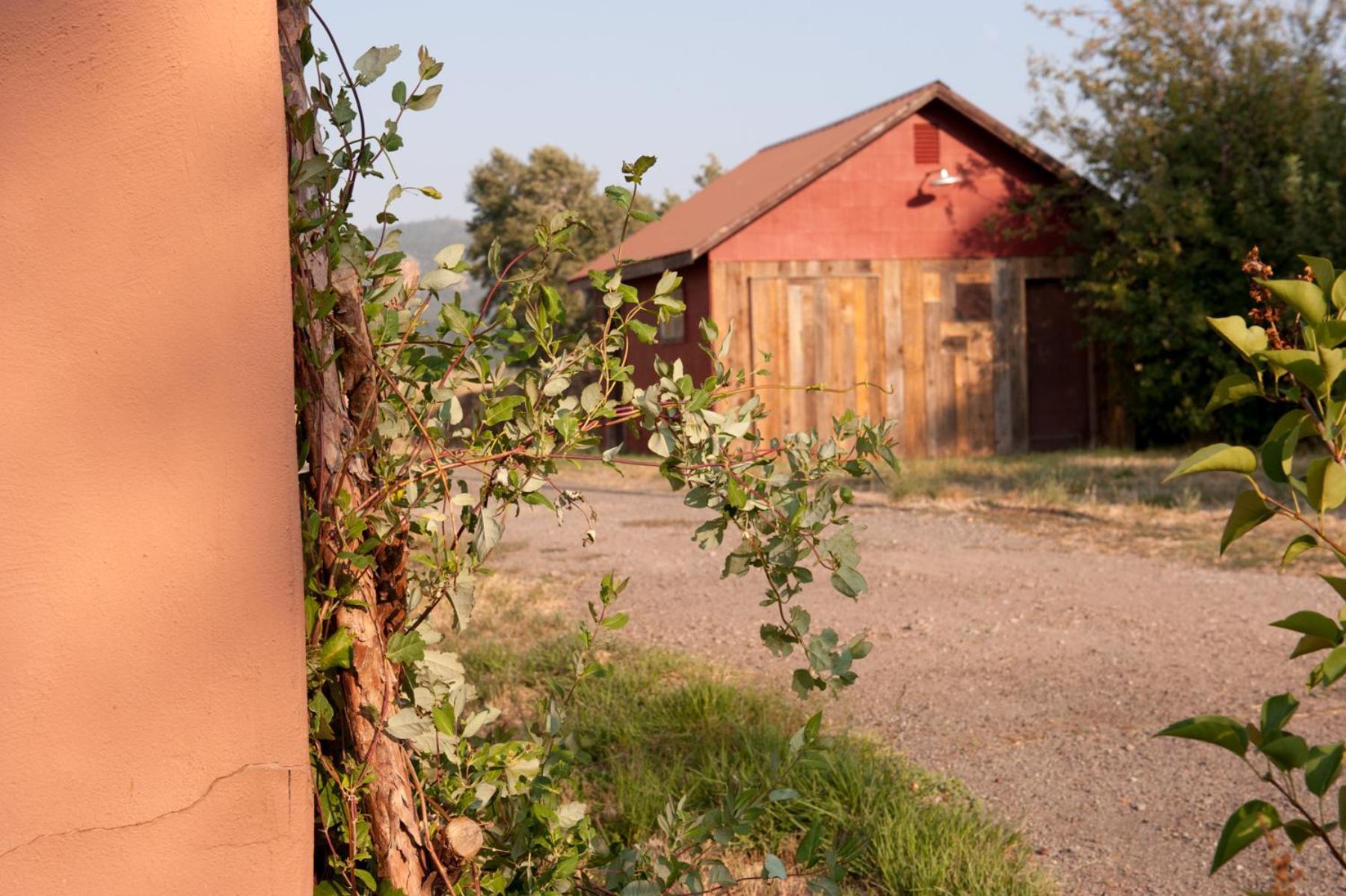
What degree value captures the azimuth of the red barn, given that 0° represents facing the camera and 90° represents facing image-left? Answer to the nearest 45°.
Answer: approximately 315°

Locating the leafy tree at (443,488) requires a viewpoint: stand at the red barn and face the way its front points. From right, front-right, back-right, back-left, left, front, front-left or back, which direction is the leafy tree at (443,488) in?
front-right

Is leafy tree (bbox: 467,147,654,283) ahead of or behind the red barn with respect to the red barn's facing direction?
behind

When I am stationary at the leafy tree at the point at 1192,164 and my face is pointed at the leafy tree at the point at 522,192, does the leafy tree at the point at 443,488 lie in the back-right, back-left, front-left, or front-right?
back-left
